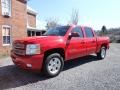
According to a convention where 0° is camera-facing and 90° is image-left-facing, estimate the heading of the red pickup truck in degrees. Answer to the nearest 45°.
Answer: approximately 45°

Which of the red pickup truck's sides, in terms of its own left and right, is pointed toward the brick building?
right
